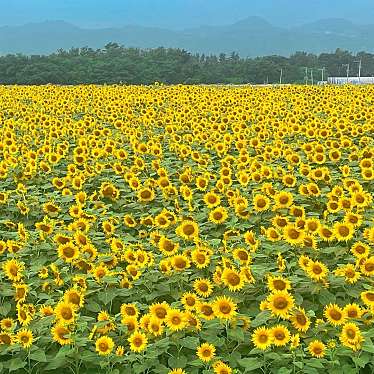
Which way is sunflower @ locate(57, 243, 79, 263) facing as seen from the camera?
toward the camera

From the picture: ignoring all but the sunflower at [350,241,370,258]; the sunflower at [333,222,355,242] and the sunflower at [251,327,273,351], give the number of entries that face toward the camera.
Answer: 3

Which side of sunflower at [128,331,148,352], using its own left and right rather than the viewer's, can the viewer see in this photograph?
front

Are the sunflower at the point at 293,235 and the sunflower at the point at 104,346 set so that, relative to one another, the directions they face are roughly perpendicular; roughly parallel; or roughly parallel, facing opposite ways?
roughly parallel

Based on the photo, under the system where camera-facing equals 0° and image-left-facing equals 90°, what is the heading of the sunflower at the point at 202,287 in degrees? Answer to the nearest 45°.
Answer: approximately 0°

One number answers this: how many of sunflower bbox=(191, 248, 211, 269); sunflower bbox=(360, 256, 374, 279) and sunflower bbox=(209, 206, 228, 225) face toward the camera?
3

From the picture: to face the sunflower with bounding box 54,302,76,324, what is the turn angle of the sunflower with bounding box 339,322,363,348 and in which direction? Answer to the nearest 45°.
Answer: approximately 90° to its right

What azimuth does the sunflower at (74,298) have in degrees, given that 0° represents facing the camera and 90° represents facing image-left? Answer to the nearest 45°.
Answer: approximately 0°

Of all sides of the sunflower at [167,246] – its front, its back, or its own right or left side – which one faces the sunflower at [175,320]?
front

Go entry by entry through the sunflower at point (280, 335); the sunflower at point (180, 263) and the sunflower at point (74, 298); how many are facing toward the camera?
3

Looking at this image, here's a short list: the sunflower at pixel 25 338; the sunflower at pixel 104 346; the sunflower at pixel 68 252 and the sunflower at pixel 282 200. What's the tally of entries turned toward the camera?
4

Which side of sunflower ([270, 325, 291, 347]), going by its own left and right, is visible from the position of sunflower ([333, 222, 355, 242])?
back

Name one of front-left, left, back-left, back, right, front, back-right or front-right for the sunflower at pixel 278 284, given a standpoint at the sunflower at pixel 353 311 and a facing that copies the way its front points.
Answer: right

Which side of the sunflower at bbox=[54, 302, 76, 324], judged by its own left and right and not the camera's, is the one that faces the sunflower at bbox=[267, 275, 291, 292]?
left

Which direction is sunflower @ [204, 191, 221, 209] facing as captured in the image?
toward the camera

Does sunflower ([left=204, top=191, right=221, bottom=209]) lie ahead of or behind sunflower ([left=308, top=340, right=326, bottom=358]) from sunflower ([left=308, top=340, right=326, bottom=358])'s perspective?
behind

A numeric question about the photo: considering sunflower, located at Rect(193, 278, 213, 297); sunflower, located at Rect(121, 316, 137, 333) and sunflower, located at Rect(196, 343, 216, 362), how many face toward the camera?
3
